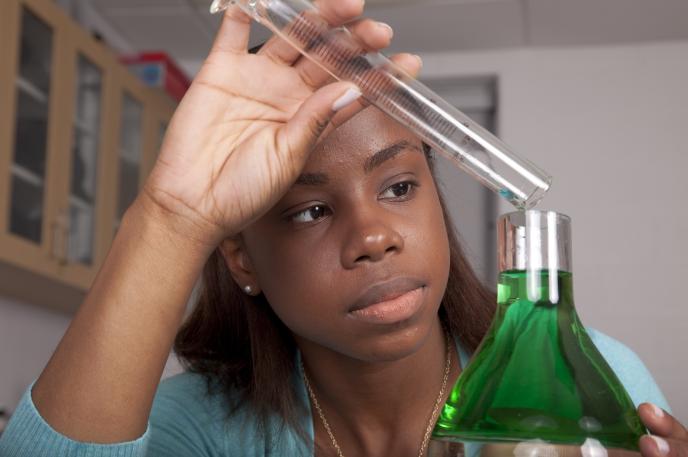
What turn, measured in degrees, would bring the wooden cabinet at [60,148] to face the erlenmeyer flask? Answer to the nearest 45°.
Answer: approximately 45° to its right

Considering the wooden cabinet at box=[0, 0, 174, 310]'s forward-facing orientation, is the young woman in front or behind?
in front

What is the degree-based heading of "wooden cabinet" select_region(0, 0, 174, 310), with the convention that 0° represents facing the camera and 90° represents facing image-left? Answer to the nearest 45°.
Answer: approximately 315°
